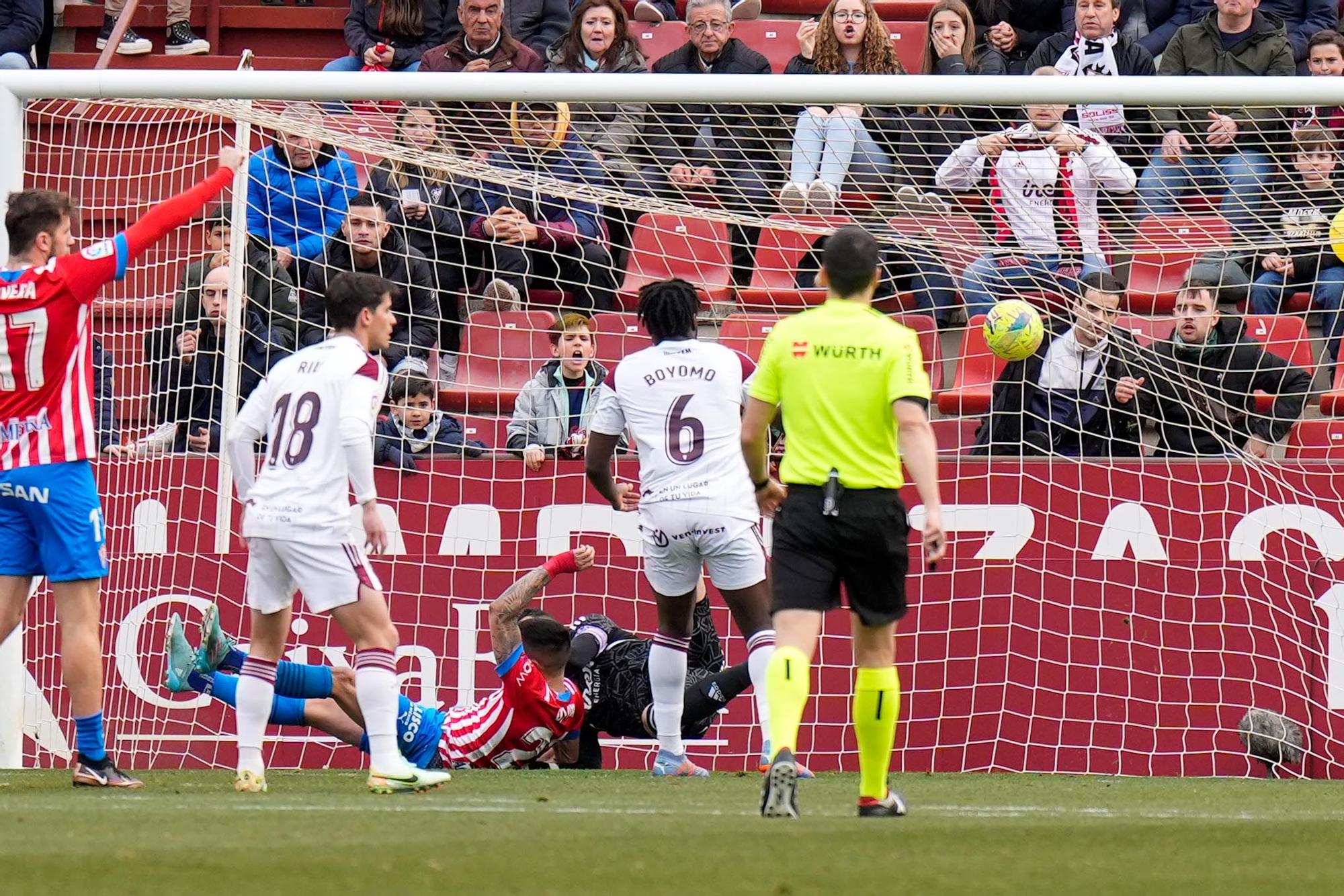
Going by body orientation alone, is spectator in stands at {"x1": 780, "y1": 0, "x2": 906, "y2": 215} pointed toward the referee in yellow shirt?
yes

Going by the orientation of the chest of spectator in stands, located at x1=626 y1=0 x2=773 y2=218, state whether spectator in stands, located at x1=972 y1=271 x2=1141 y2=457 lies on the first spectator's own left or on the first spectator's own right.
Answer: on the first spectator's own left

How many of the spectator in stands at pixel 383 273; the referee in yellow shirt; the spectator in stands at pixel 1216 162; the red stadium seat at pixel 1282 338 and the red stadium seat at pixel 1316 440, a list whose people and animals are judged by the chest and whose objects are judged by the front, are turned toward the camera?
4

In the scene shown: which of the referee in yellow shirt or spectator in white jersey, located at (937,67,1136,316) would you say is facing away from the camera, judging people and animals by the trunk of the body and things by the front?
the referee in yellow shirt
